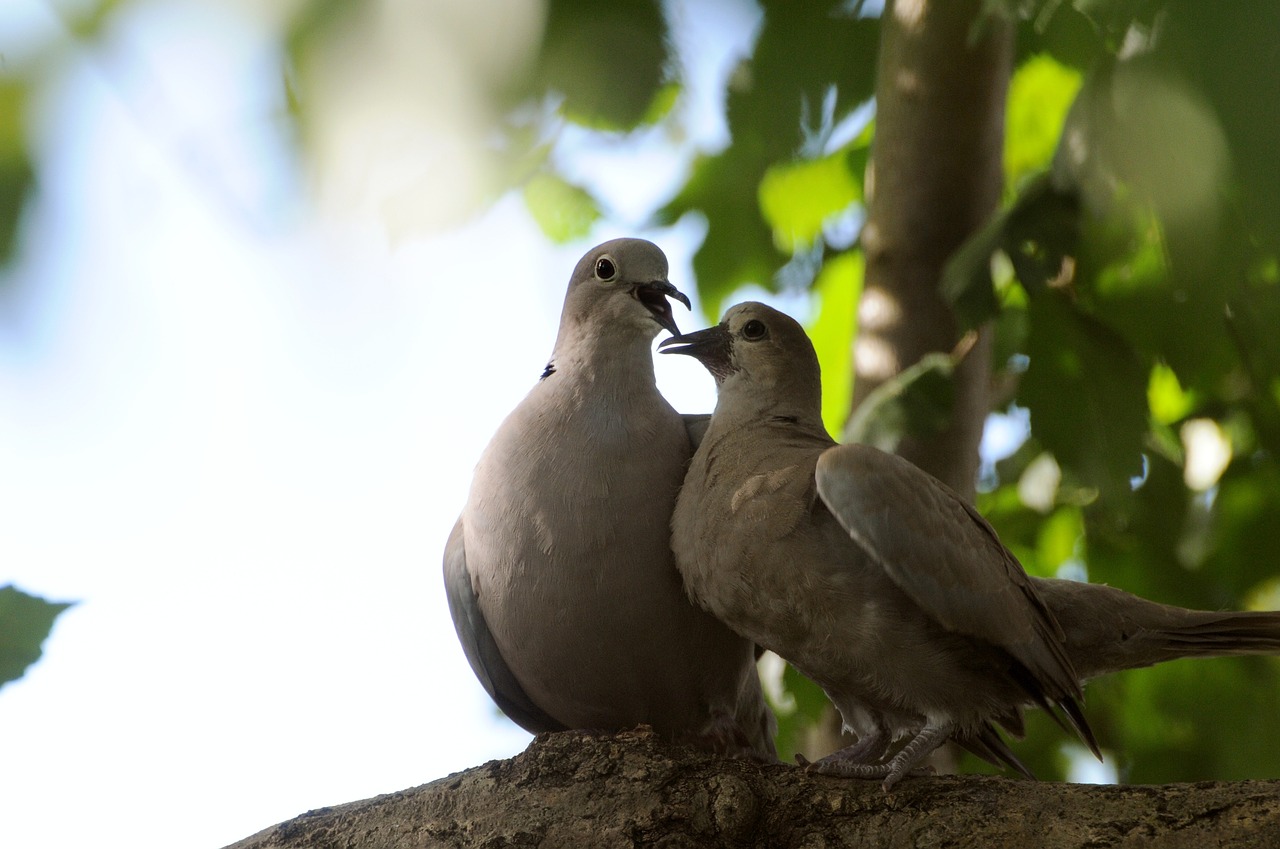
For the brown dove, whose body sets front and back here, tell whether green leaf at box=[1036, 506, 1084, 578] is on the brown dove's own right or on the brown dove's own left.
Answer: on the brown dove's own right

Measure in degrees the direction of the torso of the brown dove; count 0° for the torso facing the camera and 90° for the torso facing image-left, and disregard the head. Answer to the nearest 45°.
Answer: approximately 90°

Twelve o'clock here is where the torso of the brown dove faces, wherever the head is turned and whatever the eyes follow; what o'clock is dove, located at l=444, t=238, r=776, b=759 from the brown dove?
The dove is roughly at 12 o'clock from the brown dove.

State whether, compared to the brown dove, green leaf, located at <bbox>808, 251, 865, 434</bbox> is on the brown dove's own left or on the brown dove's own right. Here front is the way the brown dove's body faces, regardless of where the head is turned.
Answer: on the brown dove's own right

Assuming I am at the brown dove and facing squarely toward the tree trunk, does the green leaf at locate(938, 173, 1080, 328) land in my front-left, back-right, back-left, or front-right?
front-right

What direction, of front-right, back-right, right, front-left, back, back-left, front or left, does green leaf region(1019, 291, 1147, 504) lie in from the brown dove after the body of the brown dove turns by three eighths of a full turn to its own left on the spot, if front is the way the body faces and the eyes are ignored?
left

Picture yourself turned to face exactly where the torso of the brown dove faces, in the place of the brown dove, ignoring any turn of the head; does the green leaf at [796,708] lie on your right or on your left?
on your right
